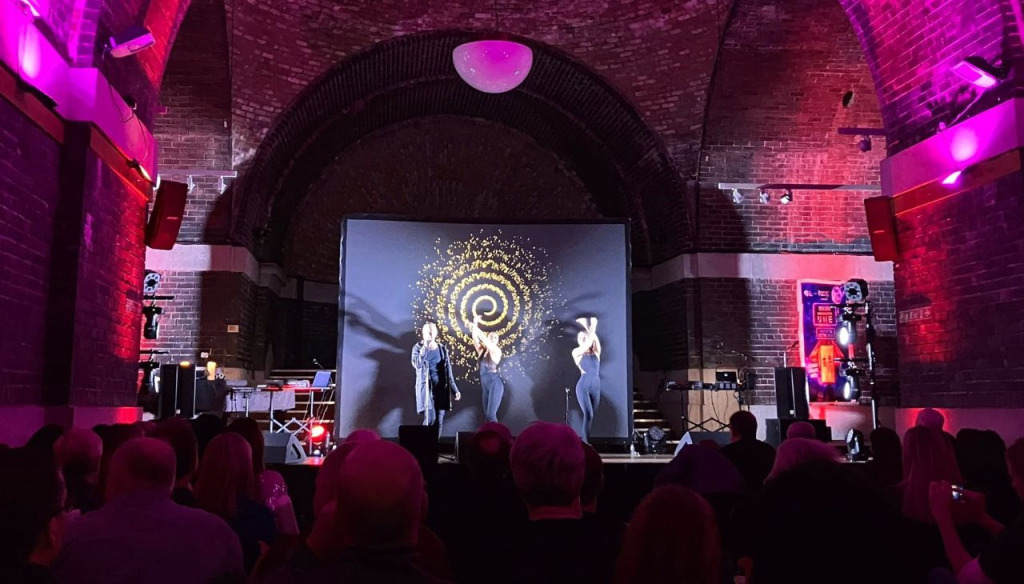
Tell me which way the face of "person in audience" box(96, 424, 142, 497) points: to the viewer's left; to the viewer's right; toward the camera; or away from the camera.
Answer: away from the camera

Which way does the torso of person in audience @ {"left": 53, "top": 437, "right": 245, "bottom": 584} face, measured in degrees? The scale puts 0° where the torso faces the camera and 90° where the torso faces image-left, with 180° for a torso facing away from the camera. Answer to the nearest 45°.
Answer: approximately 180°

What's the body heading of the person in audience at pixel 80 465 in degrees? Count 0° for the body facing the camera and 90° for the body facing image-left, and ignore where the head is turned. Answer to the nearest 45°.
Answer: approximately 180°

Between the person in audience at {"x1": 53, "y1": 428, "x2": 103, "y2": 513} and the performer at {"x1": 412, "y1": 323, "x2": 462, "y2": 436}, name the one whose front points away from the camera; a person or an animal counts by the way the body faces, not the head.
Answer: the person in audience

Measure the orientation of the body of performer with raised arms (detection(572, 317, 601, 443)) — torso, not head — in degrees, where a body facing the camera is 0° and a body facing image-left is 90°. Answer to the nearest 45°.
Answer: approximately 0°

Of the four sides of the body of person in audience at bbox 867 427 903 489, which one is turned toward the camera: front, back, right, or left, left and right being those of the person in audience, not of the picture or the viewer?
back

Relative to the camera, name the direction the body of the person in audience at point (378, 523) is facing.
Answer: away from the camera

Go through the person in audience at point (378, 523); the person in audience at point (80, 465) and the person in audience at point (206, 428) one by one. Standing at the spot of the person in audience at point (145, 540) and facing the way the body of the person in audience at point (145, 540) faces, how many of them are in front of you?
2

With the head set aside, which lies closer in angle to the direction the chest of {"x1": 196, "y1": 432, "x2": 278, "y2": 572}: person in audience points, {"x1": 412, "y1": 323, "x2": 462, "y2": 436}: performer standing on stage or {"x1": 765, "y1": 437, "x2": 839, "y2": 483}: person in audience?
the performer standing on stage

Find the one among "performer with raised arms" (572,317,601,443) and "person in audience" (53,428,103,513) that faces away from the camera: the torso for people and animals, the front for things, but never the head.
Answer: the person in audience
